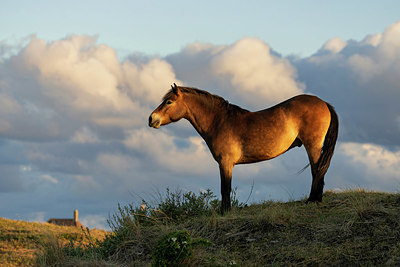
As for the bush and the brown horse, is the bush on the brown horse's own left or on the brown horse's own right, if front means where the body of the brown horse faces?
on the brown horse's own left

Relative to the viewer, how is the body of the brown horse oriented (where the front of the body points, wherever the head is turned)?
to the viewer's left
